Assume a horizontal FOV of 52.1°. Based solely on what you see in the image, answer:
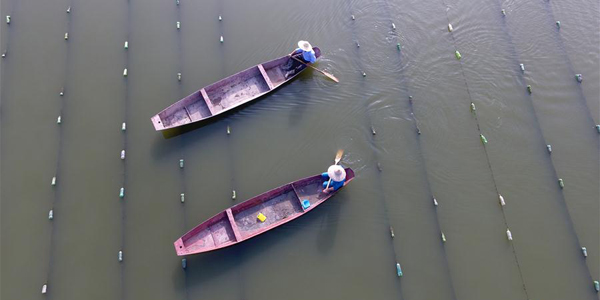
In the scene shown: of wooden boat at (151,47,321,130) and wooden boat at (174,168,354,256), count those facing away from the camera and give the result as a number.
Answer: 0
